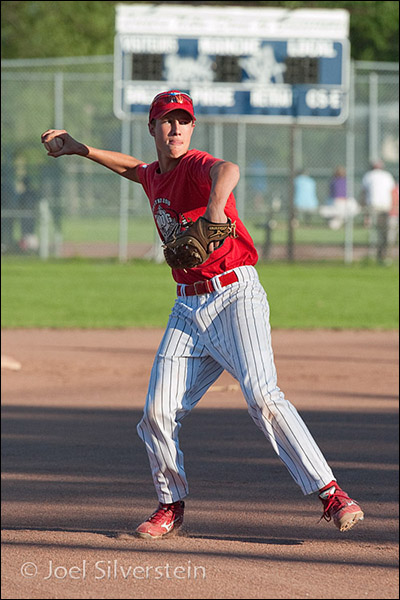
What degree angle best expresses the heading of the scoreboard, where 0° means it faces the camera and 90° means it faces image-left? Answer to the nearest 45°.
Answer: approximately 0°
